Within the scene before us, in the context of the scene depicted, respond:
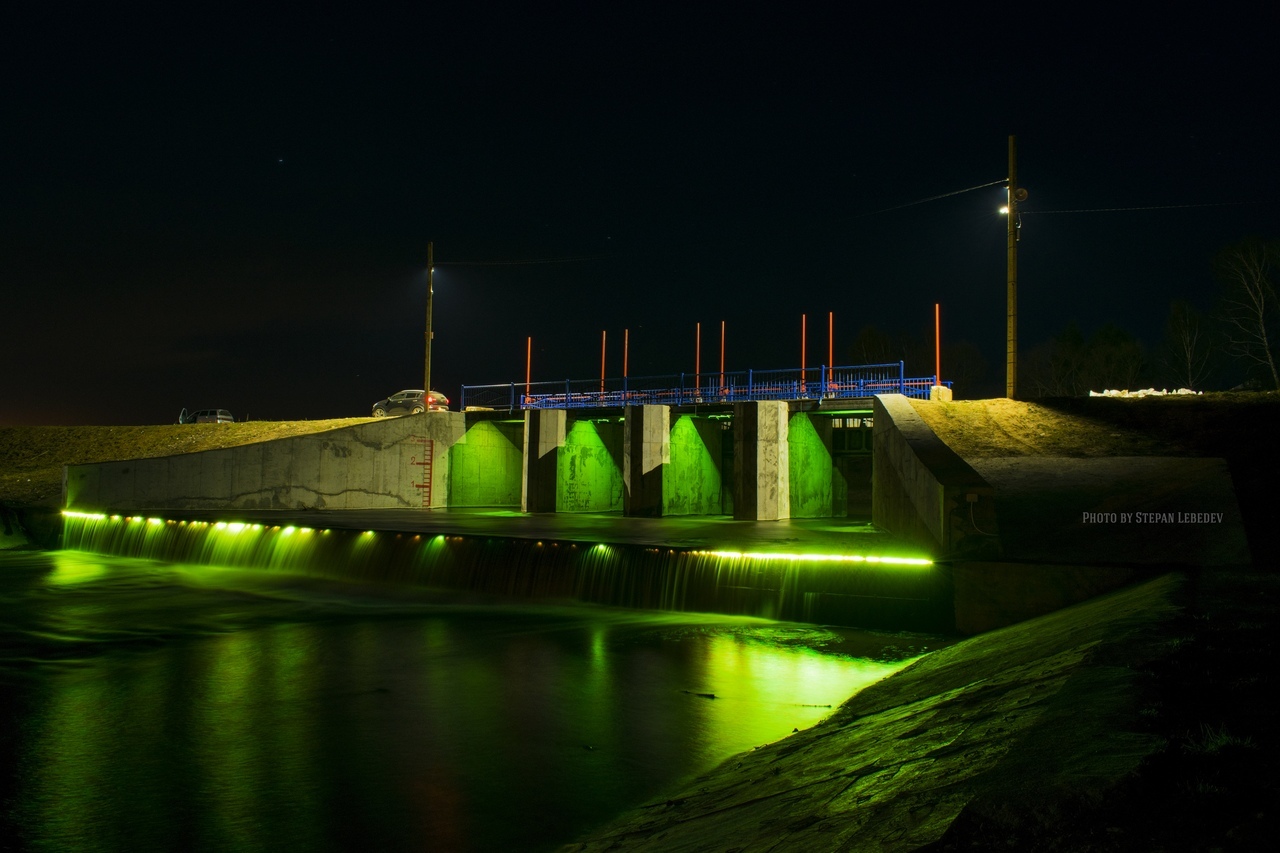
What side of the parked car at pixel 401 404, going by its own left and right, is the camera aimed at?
left

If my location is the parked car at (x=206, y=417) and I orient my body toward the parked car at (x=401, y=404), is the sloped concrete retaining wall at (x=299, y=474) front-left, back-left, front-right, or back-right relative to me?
front-right

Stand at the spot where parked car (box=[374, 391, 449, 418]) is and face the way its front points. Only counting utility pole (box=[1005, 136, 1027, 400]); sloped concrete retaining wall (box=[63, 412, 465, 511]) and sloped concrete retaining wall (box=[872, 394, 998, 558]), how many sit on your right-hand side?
0

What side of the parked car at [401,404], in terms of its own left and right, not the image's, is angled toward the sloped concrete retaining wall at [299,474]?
left

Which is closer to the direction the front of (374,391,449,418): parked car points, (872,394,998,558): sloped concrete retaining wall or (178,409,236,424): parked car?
the parked car

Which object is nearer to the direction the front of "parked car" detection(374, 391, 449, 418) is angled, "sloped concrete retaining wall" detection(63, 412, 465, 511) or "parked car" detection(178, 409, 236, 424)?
the parked car

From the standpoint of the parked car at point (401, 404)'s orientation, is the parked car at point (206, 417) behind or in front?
in front

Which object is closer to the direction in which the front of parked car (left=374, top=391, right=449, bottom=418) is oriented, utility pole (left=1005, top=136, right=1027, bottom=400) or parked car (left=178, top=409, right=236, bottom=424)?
the parked car

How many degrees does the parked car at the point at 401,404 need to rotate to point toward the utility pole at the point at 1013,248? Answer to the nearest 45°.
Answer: approximately 135° to its left
